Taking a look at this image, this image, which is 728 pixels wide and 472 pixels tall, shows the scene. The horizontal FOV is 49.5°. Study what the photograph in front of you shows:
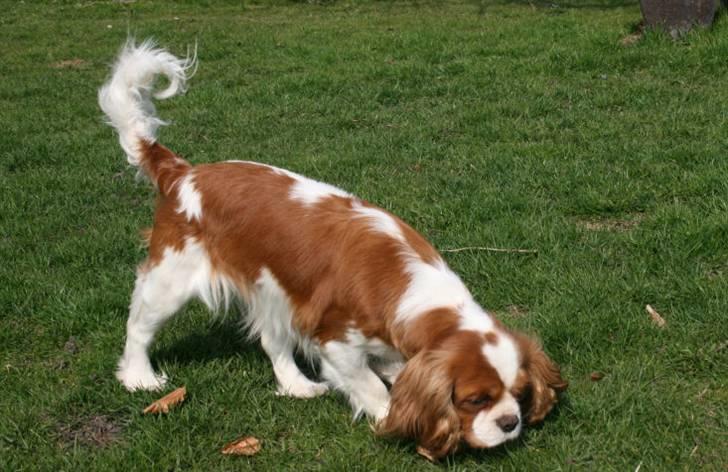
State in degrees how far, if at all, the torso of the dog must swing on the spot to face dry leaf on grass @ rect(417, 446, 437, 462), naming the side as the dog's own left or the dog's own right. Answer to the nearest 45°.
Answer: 0° — it already faces it

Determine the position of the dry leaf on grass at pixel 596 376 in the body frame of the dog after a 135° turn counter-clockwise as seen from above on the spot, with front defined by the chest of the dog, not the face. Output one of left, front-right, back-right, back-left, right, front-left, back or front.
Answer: right

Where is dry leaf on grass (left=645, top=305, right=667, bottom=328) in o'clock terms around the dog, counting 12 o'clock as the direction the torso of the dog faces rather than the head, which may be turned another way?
The dry leaf on grass is roughly at 10 o'clock from the dog.

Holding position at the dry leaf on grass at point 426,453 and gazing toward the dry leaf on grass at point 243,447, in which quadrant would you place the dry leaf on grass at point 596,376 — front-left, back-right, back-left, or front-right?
back-right

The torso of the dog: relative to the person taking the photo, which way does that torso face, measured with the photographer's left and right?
facing the viewer and to the right of the viewer

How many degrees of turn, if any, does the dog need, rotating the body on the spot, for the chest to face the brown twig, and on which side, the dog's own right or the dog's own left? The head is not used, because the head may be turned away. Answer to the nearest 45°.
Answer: approximately 90° to the dog's own left

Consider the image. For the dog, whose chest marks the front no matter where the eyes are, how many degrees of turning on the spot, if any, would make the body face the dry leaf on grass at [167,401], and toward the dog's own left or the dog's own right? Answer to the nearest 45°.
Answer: approximately 135° to the dog's own right

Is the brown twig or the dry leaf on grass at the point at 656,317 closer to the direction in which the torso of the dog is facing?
the dry leaf on grass
